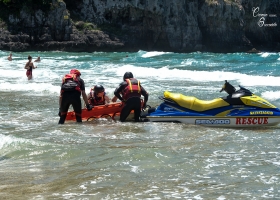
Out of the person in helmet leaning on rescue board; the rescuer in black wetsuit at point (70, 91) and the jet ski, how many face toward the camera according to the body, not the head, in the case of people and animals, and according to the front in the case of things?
1

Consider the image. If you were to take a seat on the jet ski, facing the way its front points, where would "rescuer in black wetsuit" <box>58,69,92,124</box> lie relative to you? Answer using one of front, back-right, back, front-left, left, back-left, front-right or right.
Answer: back

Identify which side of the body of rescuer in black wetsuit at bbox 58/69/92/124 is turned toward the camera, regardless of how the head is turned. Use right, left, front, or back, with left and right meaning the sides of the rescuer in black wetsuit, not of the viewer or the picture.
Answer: back

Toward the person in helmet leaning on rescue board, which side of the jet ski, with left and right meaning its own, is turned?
back

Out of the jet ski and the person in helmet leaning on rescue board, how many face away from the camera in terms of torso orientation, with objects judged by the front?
0

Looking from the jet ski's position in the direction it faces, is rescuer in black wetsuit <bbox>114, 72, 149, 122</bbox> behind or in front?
behind

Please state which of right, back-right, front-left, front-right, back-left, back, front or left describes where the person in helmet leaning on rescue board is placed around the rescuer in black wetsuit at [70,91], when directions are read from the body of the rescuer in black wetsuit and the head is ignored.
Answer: front-right

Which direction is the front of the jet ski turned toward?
to the viewer's right

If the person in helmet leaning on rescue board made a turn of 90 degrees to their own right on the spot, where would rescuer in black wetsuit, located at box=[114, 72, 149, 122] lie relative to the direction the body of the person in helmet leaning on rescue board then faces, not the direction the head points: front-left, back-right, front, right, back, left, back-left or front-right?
back-left

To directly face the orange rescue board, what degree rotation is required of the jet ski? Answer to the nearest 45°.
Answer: approximately 180°
